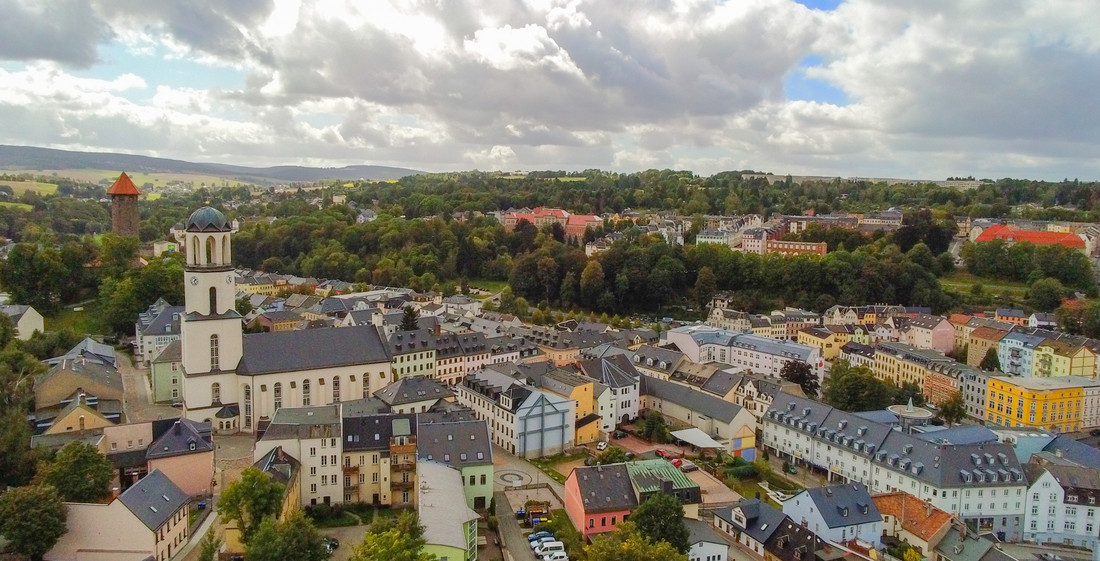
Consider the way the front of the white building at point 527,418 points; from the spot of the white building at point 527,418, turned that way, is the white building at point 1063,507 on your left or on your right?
on your left

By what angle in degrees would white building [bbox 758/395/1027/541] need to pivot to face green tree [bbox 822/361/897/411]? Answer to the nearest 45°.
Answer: approximately 135° to its right

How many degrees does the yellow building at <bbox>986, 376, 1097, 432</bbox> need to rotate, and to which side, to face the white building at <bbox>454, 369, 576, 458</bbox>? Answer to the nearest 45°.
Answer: approximately 45° to its right

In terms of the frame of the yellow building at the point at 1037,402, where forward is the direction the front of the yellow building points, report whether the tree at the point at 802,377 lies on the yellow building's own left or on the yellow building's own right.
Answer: on the yellow building's own right

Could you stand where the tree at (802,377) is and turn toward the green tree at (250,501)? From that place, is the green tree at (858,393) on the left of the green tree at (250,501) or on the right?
left

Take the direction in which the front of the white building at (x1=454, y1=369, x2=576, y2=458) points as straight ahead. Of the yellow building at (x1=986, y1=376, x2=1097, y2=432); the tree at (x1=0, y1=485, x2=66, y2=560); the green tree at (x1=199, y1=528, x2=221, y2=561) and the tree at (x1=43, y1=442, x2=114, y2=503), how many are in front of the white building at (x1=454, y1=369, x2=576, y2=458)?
3

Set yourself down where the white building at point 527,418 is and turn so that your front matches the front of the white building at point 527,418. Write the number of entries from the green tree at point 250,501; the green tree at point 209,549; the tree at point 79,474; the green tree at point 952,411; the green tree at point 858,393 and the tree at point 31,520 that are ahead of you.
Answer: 4

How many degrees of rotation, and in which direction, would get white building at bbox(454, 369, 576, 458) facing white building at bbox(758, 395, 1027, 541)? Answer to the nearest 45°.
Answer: approximately 135° to its left

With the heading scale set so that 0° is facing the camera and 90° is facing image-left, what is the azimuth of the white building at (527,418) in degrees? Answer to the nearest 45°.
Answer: approximately 45°

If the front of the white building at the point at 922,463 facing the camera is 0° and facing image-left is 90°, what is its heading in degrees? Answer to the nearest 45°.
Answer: approximately 45°

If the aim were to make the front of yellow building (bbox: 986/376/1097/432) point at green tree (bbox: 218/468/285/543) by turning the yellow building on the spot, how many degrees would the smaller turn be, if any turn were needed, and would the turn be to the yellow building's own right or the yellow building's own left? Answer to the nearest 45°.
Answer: approximately 45° to the yellow building's own right
